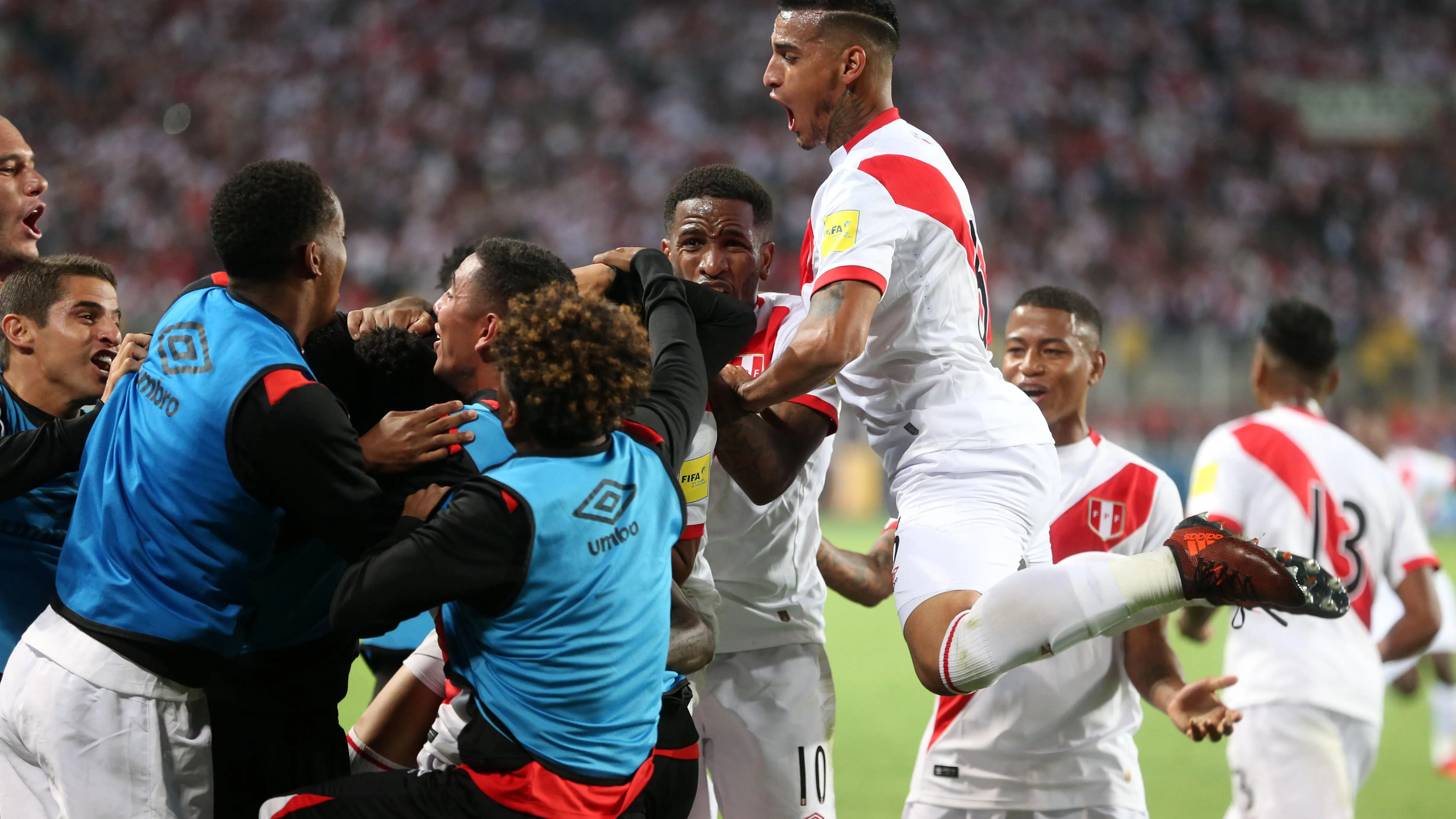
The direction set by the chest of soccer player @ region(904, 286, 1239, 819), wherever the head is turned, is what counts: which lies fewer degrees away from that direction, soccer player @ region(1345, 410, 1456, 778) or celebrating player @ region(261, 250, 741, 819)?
the celebrating player

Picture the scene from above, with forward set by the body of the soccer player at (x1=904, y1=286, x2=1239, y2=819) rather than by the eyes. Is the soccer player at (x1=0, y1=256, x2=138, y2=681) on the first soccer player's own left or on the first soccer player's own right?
on the first soccer player's own right

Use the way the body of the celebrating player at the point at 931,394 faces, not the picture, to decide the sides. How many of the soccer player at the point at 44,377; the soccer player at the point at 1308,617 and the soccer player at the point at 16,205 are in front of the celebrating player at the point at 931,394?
2

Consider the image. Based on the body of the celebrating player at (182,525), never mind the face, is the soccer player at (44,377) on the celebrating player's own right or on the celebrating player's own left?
on the celebrating player's own left

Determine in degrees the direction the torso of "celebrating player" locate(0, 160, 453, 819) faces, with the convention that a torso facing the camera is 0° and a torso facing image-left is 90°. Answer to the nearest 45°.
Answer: approximately 225°

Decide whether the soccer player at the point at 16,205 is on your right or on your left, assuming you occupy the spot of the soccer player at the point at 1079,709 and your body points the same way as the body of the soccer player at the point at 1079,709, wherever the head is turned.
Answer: on your right

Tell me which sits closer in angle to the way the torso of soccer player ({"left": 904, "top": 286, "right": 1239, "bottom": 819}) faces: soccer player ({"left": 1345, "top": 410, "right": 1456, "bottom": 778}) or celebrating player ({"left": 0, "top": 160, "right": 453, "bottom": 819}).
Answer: the celebrating player

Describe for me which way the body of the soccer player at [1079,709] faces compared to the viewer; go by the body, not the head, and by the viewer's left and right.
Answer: facing the viewer

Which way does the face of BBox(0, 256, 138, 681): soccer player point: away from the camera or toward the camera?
toward the camera

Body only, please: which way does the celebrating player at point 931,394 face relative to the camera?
to the viewer's left

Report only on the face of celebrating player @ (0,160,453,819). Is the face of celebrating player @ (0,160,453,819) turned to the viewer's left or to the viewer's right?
to the viewer's right

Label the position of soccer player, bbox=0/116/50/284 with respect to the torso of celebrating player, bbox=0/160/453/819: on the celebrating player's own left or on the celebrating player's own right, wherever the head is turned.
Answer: on the celebrating player's own left

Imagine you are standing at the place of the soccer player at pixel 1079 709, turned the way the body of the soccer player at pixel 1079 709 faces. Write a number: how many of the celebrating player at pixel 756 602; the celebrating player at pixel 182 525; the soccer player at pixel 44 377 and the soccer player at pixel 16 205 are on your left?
0

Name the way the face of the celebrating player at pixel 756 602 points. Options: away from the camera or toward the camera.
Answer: toward the camera

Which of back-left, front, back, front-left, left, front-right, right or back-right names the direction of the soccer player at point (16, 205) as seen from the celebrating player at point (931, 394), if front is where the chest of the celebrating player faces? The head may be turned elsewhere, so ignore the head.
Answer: front

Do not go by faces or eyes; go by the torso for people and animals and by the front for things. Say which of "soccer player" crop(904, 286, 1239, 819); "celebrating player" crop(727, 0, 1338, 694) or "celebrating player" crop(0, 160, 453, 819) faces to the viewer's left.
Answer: "celebrating player" crop(727, 0, 1338, 694)

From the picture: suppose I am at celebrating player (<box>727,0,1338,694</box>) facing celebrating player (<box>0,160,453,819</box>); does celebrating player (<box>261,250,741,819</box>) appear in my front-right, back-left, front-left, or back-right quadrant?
front-left

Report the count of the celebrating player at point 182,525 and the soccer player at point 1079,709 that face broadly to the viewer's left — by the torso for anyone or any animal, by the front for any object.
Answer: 0
